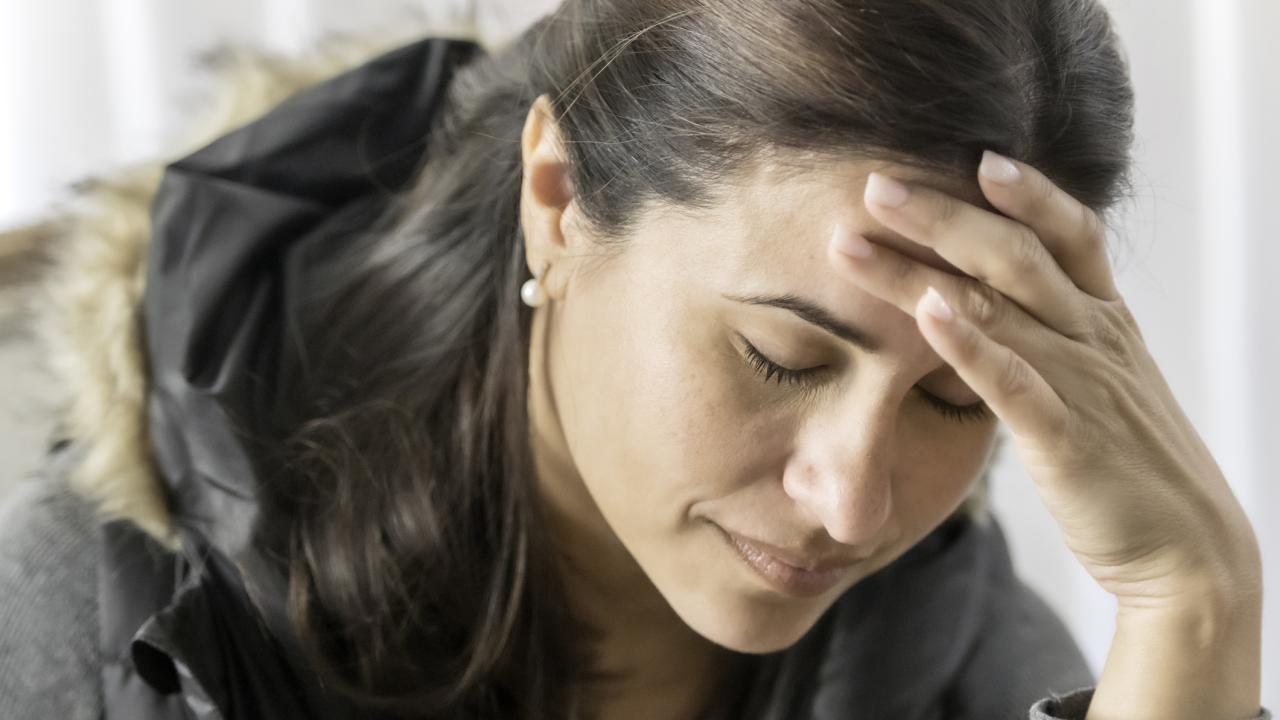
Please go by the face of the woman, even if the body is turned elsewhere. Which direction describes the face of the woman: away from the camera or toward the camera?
toward the camera
